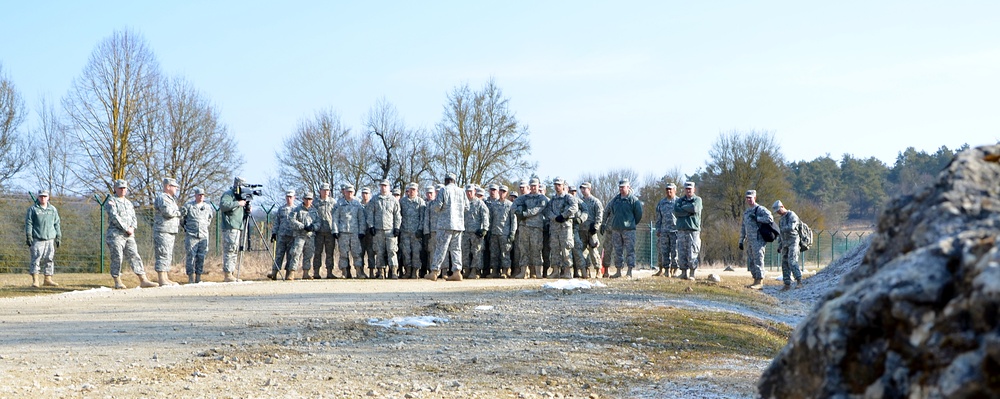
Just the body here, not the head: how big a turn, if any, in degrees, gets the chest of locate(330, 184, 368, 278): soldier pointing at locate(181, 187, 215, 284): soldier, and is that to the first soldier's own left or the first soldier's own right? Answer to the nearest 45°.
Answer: approximately 45° to the first soldier's own right

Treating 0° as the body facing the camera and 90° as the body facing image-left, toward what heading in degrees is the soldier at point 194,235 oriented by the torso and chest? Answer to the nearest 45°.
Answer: approximately 0°

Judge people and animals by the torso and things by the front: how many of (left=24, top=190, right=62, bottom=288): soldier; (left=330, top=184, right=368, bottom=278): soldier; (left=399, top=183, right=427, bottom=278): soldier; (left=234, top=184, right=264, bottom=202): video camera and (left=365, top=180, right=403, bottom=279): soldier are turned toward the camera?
4

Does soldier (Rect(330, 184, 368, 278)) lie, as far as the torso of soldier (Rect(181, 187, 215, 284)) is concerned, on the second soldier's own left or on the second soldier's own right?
on the second soldier's own left

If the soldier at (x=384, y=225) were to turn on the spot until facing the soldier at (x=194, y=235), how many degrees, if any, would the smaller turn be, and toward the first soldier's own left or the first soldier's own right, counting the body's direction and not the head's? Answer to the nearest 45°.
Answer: approximately 45° to the first soldier's own right

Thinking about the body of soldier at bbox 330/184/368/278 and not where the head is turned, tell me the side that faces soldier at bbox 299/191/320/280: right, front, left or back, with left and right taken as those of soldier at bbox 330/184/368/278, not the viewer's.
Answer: right

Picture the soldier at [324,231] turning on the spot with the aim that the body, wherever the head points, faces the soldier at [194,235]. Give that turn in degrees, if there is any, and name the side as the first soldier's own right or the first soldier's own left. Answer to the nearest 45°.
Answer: approximately 45° to the first soldier's own right

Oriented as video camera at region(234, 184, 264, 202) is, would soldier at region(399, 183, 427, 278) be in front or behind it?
in front

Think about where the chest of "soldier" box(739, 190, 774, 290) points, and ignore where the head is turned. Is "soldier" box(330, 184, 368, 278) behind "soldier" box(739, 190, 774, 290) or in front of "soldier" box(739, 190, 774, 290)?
in front

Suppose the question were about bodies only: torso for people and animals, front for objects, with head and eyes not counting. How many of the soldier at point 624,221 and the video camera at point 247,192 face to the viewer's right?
1

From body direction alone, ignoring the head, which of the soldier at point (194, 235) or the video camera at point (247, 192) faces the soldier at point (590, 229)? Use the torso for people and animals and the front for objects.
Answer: the video camera

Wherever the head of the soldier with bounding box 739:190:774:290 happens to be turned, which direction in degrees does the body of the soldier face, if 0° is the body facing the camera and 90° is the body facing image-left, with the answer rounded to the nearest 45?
approximately 45°

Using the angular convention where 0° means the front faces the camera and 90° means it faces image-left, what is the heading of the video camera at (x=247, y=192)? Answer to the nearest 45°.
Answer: approximately 270°

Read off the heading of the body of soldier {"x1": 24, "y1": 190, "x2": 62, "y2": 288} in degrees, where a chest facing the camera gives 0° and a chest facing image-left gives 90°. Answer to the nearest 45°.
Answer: approximately 0°

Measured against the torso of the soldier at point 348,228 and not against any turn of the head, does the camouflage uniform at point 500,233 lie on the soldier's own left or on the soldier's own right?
on the soldier's own left
